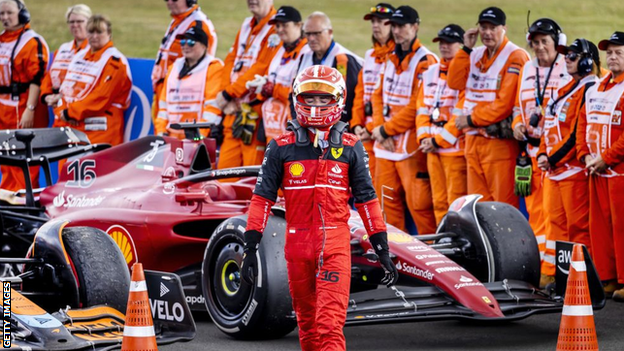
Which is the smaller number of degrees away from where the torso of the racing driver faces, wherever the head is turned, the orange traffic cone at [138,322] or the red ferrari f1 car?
the orange traffic cone

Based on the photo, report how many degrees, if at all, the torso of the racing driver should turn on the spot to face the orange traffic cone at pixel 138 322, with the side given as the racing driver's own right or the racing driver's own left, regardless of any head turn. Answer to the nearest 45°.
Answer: approximately 45° to the racing driver's own right

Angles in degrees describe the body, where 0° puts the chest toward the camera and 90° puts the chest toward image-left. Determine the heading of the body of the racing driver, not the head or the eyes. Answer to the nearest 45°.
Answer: approximately 0°

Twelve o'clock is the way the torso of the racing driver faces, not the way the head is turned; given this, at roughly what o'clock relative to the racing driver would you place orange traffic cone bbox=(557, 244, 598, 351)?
The orange traffic cone is roughly at 9 o'clock from the racing driver.
